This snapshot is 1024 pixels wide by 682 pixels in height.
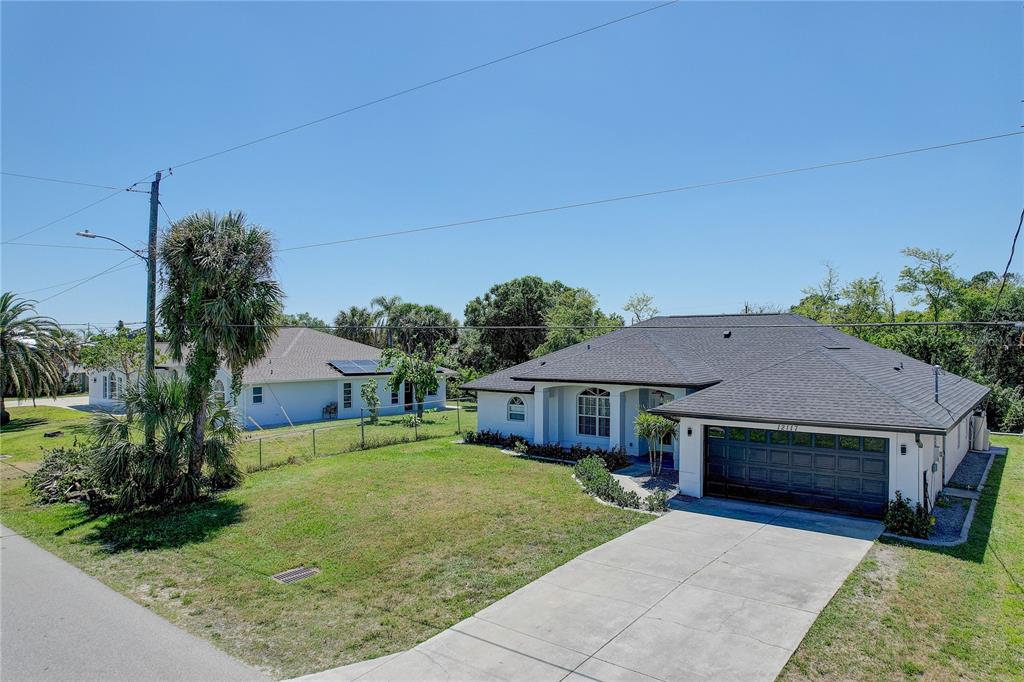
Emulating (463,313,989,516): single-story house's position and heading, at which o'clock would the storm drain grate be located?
The storm drain grate is roughly at 12 o'clock from the single-story house.

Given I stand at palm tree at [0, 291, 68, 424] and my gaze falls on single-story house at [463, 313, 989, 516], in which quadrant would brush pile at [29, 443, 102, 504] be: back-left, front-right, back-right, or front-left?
front-right

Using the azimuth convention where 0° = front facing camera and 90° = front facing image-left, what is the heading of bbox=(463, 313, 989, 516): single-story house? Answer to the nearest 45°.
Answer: approximately 45°

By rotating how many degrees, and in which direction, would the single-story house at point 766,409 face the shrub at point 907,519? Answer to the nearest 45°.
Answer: approximately 90° to its left

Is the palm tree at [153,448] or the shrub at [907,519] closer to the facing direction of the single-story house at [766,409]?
the palm tree

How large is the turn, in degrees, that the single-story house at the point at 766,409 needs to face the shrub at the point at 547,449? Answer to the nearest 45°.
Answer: approximately 90° to its right

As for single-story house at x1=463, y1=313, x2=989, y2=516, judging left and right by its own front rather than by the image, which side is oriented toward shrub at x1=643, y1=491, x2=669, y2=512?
front

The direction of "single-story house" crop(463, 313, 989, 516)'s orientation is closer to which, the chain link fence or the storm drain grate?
the storm drain grate

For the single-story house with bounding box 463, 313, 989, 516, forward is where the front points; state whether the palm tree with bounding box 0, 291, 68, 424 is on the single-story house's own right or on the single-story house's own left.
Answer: on the single-story house's own right

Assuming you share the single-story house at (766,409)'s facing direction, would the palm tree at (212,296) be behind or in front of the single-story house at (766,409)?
in front
